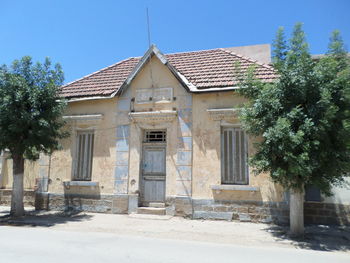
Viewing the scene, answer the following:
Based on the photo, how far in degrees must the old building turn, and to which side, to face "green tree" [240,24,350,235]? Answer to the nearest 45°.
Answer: approximately 45° to its left

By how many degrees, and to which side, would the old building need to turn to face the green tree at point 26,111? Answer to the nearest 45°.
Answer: approximately 90° to its right

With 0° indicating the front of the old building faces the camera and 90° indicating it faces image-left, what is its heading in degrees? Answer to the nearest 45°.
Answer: approximately 0°
